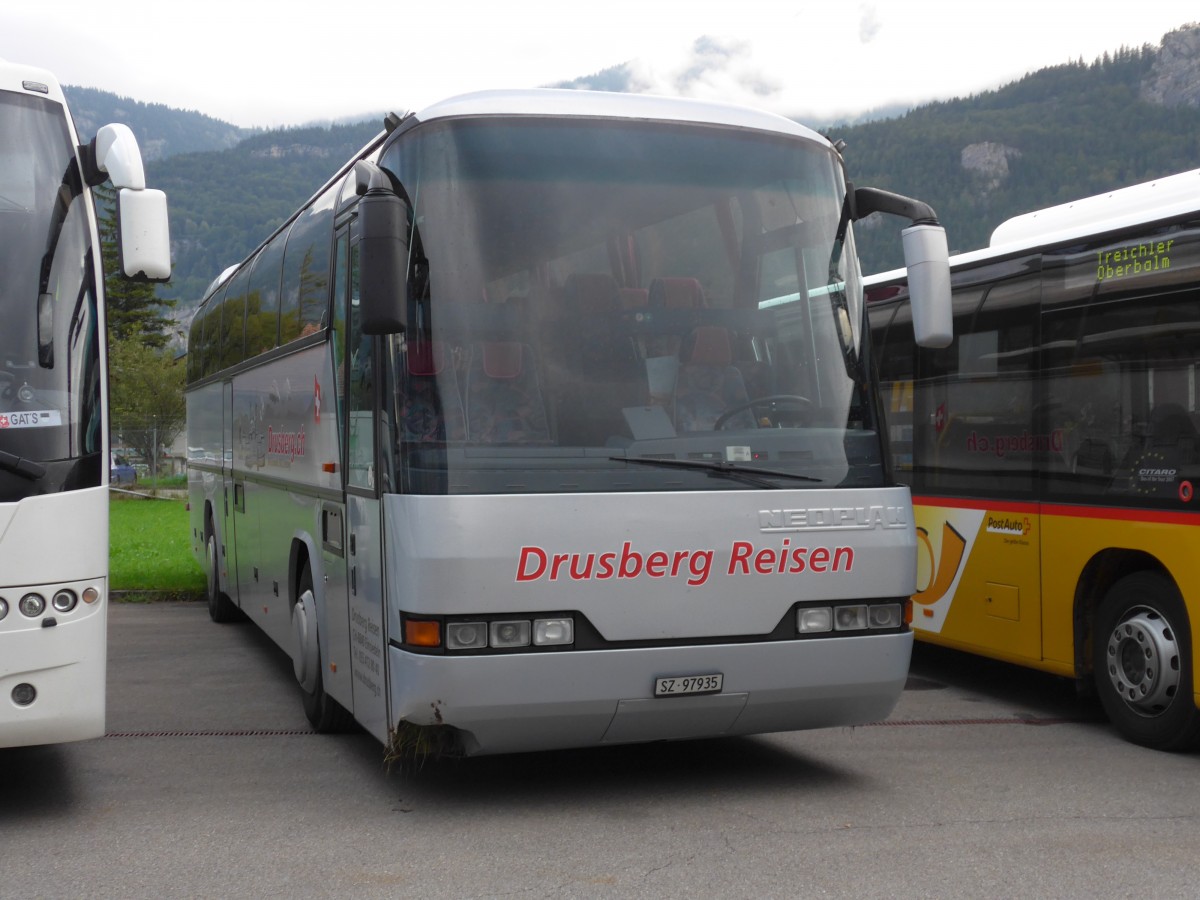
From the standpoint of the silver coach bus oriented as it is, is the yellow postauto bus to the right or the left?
on its left

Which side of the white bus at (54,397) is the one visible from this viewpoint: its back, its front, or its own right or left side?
front

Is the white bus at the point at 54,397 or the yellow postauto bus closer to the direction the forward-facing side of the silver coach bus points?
the yellow postauto bus

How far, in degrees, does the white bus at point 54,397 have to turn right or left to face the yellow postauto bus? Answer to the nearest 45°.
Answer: approximately 90° to its left

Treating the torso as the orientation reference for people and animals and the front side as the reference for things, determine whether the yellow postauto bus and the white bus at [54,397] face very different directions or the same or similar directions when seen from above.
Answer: same or similar directions

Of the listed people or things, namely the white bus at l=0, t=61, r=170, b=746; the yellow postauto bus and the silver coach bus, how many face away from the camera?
0

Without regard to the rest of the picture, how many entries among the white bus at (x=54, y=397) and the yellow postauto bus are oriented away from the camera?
0

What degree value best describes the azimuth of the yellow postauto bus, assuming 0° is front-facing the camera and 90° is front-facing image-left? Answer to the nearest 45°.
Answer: approximately 315°

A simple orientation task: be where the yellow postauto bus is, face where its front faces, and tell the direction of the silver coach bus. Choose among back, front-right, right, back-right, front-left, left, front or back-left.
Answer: right

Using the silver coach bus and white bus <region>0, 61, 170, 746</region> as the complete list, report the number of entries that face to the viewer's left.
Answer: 0

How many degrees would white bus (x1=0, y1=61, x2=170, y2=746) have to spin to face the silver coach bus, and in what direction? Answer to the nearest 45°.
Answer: approximately 90° to its left

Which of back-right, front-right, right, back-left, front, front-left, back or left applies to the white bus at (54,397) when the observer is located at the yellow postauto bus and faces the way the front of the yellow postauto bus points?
right
